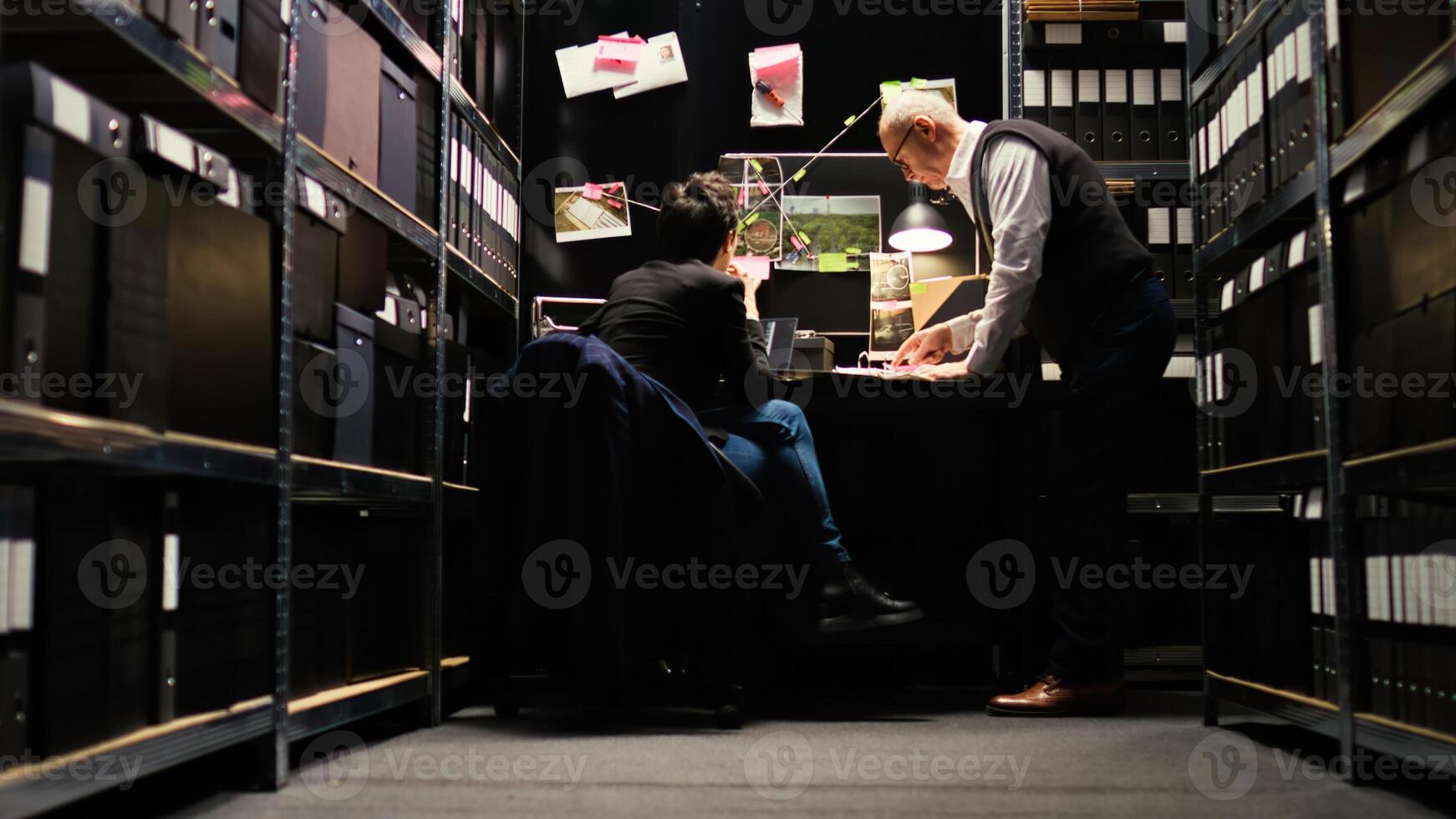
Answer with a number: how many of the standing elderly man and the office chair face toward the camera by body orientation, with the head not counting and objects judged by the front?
0

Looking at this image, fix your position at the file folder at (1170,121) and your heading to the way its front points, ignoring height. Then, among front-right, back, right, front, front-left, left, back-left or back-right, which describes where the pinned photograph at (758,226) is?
right

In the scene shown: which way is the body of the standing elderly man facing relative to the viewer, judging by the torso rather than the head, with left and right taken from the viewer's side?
facing to the left of the viewer

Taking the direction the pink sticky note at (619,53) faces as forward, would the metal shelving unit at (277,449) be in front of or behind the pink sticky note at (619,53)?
in front

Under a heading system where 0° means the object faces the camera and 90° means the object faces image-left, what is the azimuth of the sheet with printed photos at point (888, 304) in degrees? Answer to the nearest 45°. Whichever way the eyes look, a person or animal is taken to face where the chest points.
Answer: approximately 0°

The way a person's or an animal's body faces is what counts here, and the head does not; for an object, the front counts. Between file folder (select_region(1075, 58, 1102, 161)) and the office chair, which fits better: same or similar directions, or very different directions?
very different directions

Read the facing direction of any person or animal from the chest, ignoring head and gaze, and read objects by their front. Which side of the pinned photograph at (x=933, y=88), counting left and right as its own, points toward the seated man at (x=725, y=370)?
front

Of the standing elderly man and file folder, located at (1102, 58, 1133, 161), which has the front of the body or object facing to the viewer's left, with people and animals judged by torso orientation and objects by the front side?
the standing elderly man

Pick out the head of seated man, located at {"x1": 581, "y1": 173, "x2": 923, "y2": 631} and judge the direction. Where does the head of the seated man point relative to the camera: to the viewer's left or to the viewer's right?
to the viewer's right

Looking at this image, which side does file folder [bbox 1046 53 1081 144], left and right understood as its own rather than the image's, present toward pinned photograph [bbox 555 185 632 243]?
right
